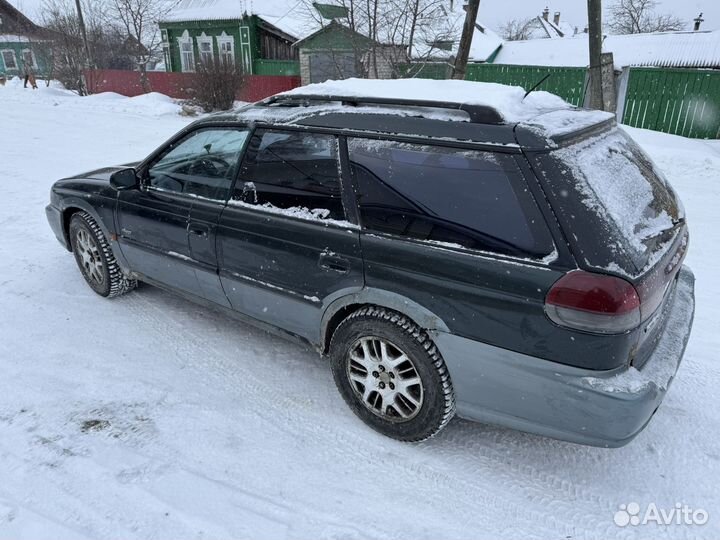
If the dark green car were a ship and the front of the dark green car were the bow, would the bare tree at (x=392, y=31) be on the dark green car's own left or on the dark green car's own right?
on the dark green car's own right

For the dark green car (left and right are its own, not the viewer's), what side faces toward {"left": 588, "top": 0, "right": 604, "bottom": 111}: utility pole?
right

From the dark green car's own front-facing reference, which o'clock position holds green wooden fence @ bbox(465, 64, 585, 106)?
The green wooden fence is roughly at 2 o'clock from the dark green car.

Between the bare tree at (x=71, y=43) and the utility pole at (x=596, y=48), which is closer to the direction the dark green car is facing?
the bare tree

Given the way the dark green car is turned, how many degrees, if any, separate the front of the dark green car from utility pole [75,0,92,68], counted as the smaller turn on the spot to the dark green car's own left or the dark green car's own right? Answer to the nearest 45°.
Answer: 0° — it already faces it

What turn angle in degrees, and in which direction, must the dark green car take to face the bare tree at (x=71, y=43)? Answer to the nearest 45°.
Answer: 0° — it already faces it

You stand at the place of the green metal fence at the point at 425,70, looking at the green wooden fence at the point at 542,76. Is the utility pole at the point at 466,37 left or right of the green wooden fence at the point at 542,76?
right

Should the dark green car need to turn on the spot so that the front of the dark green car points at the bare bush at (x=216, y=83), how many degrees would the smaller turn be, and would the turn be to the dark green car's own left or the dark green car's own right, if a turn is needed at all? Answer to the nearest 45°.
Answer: approximately 45° to the dark green car's own right

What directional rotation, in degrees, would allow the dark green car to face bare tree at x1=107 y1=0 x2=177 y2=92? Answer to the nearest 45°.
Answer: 0° — it already faces it

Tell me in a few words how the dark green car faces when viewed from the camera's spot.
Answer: facing away from the viewer and to the left of the viewer

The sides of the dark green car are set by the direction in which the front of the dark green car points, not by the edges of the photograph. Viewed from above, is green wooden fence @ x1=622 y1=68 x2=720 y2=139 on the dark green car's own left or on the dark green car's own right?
on the dark green car's own right
